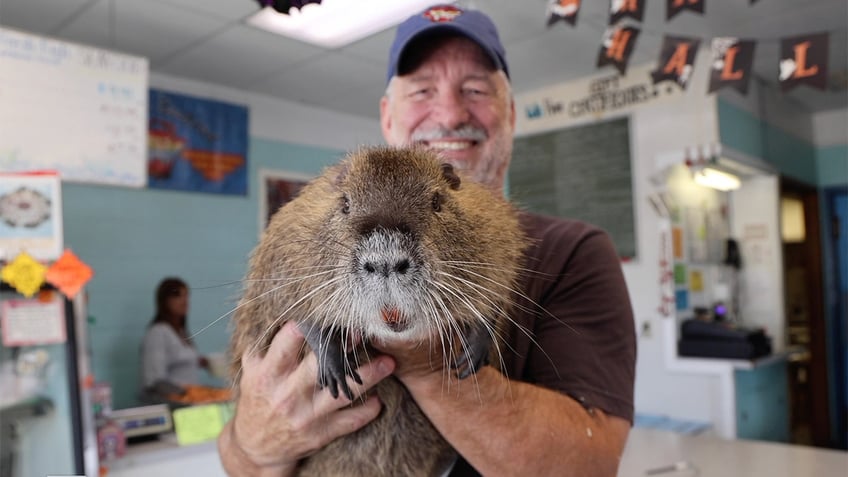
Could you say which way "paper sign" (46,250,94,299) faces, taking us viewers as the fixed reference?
facing the viewer

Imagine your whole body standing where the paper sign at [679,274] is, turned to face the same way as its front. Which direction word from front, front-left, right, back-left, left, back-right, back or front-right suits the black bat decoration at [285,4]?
front

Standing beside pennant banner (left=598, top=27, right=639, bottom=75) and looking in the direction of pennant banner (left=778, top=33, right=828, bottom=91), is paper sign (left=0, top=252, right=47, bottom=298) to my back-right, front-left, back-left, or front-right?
back-right

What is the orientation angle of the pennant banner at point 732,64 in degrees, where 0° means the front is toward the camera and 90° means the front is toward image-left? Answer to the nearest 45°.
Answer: approximately 0°

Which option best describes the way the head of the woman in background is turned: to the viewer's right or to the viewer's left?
to the viewer's right

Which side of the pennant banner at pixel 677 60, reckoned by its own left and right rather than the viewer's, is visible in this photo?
front

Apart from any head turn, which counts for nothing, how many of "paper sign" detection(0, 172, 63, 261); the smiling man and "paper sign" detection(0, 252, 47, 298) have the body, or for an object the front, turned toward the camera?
3

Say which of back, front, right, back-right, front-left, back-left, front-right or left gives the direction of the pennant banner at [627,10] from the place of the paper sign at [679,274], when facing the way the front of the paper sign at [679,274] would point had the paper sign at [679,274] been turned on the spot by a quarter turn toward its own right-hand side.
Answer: left

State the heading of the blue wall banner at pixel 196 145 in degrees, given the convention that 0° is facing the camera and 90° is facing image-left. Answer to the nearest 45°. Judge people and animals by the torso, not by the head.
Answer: approximately 315°

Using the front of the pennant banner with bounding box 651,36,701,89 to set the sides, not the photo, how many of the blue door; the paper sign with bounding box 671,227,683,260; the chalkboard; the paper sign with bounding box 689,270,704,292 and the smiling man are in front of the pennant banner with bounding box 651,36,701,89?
1

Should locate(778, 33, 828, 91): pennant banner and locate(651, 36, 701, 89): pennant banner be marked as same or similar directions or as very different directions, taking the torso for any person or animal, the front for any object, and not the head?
same or similar directions

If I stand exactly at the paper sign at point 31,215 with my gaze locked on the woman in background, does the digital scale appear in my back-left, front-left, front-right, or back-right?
front-right

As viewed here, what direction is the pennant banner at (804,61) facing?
toward the camera

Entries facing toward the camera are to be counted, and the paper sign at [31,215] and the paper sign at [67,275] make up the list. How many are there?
2

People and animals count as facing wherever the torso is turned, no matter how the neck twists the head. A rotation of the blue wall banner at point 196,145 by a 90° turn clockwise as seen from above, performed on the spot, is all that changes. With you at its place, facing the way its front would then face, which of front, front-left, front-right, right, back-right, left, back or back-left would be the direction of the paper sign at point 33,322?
front-left

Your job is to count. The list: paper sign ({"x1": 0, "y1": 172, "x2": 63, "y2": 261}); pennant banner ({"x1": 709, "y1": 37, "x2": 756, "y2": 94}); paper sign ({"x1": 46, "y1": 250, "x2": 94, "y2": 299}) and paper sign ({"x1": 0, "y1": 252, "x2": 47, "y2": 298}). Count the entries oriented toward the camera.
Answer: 4

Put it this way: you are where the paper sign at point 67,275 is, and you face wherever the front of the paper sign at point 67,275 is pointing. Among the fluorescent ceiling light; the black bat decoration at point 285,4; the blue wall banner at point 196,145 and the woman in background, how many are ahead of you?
0
